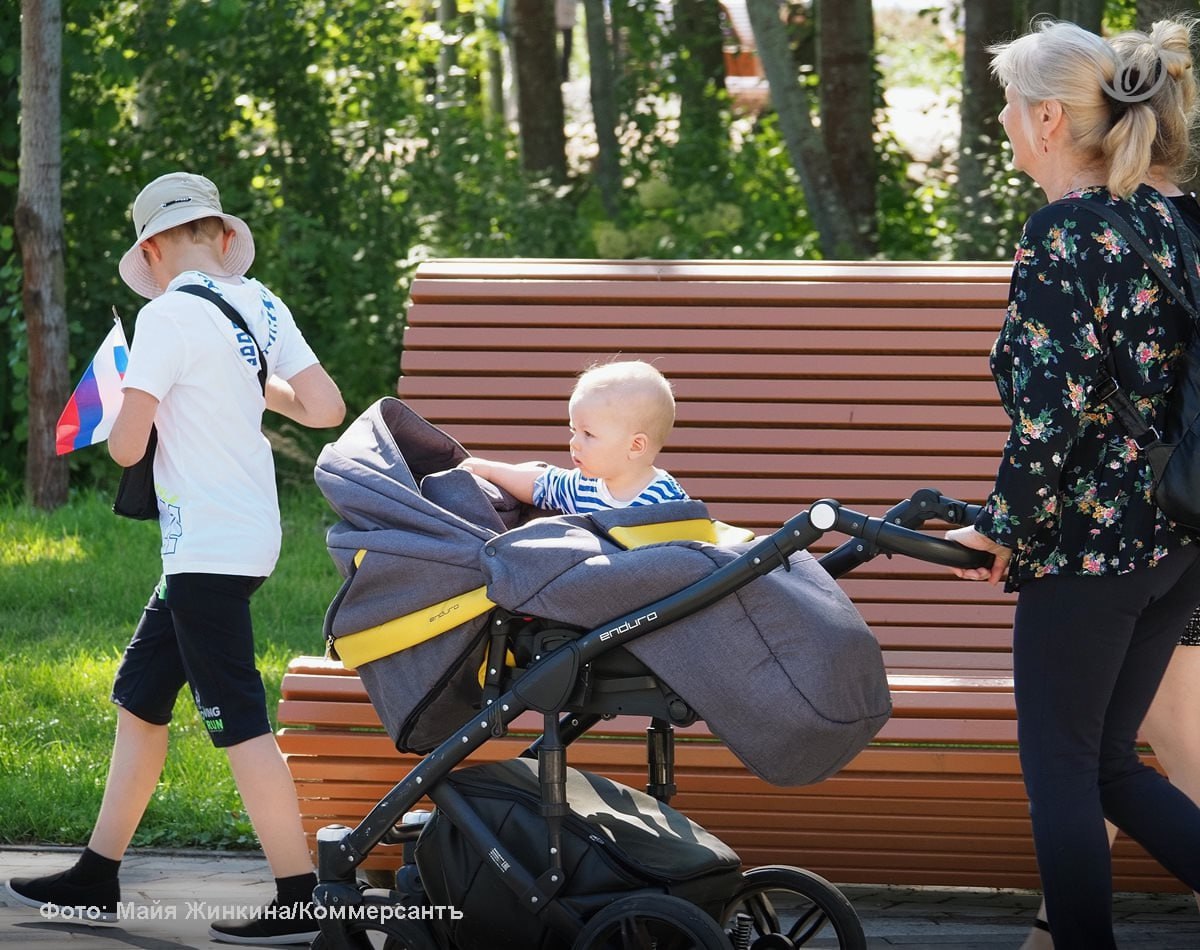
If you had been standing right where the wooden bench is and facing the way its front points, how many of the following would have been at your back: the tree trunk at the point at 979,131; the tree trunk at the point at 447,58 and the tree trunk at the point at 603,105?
3

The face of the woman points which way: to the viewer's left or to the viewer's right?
to the viewer's left

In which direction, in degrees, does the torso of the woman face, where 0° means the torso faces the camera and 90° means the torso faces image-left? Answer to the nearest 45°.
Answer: approximately 90°

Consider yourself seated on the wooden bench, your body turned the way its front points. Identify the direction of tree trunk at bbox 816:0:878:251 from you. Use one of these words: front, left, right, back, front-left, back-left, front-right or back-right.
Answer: back

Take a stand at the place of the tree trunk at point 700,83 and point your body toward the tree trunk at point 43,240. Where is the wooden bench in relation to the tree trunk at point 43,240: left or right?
left

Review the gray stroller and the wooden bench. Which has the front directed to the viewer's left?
the gray stroller

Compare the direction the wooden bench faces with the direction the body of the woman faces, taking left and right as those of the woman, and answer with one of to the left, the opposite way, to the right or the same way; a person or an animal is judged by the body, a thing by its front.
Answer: to the left

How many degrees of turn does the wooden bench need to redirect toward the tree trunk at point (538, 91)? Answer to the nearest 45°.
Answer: approximately 180°

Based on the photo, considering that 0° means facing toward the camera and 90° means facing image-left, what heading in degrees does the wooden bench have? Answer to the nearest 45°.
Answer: approximately 0°

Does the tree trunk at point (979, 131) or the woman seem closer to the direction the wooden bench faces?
the woman

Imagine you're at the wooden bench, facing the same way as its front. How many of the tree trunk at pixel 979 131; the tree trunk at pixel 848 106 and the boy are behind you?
2

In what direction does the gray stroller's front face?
to the viewer's left

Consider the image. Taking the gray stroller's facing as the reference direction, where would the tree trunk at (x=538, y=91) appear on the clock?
The tree trunk is roughly at 3 o'clock from the gray stroller.

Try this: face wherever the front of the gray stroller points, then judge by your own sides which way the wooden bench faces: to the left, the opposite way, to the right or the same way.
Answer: to the left

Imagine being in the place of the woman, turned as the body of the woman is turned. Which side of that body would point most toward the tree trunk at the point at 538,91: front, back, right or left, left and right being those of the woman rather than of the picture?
right
